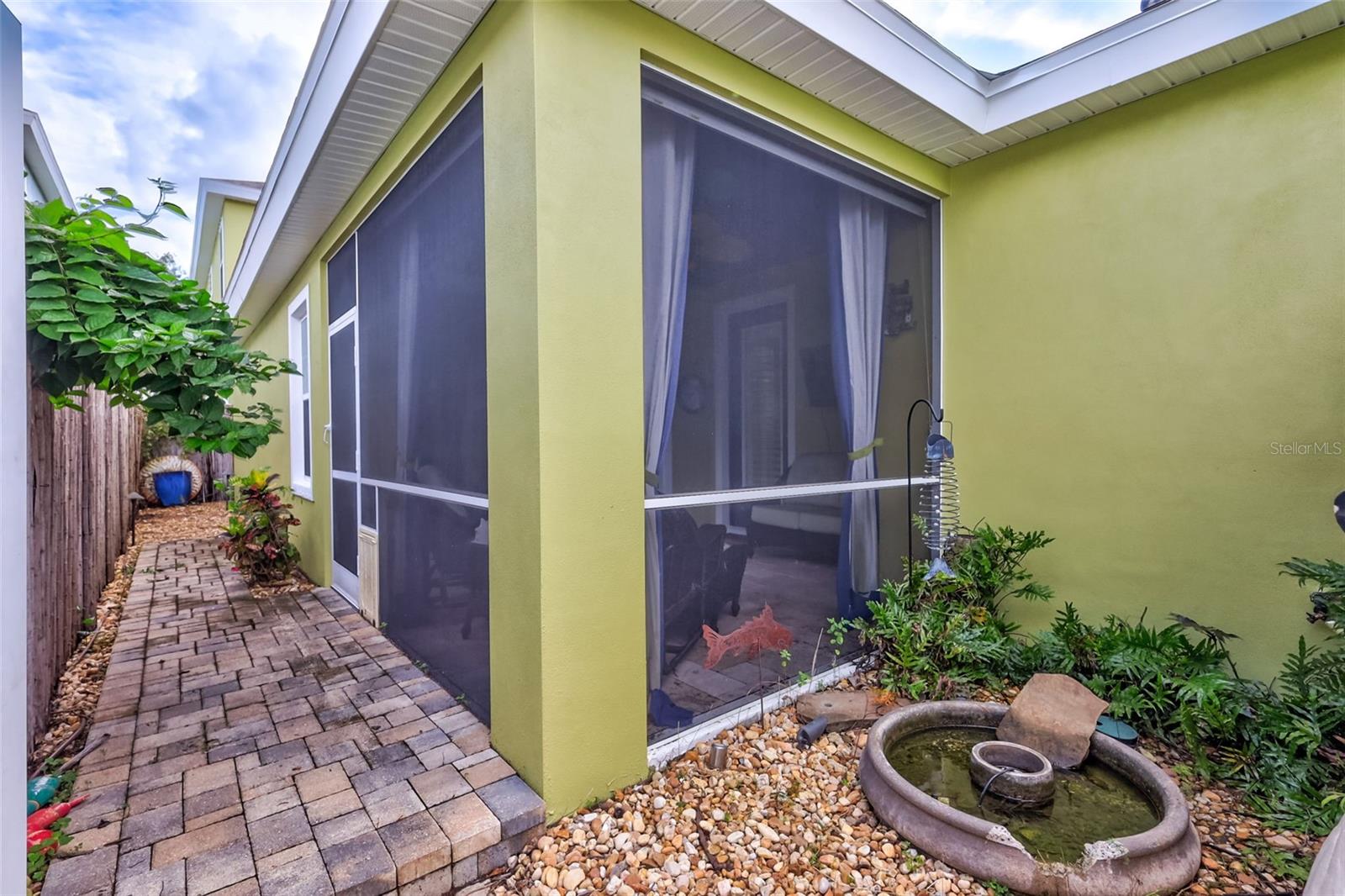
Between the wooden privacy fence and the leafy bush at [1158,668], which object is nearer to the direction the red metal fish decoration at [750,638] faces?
the leafy bush

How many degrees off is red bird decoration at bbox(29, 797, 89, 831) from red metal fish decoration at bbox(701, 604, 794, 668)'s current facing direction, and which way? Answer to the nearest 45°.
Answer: approximately 135° to its right

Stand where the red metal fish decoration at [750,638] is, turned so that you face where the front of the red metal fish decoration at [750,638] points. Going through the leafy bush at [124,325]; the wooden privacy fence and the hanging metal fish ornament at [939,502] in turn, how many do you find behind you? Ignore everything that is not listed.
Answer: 2

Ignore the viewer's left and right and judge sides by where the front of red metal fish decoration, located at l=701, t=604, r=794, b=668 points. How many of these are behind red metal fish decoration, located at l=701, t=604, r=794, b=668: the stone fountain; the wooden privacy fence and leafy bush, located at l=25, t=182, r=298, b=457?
2

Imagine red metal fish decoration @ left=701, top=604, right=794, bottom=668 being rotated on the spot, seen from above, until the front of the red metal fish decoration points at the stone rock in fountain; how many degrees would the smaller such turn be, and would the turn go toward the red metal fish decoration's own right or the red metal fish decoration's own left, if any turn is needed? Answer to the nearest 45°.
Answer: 0° — it already faces it

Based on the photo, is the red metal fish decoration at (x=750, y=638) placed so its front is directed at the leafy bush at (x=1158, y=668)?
yes

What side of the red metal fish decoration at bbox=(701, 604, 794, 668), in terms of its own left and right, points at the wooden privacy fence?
back

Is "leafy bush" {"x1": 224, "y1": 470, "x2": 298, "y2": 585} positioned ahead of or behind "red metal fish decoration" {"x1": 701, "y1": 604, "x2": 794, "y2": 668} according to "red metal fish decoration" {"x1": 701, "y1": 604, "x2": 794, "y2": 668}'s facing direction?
behind

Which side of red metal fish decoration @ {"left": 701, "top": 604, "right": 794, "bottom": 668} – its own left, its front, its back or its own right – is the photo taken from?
right

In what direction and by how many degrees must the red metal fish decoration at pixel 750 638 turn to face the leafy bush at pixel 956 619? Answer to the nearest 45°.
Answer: approximately 45° to its left

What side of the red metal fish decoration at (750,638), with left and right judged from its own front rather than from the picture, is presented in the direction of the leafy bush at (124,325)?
back

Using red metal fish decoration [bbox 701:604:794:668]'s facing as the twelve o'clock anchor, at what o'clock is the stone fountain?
The stone fountain is roughly at 1 o'clock from the red metal fish decoration.
